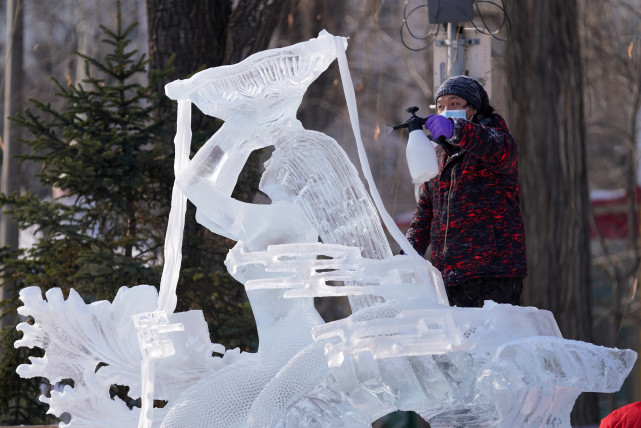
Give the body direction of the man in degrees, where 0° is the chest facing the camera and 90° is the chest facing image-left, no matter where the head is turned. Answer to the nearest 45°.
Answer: approximately 45°

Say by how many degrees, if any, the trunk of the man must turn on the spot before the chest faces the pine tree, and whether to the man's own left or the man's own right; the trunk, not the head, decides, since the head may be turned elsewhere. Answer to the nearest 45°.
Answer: approximately 90° to the man's own right

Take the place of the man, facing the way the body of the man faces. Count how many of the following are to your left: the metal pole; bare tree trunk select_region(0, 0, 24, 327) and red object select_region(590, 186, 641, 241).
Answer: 0

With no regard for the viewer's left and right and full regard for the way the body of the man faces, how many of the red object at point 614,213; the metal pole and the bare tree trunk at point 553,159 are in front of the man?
0

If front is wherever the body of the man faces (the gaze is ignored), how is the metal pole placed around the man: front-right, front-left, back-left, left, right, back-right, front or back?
back-right

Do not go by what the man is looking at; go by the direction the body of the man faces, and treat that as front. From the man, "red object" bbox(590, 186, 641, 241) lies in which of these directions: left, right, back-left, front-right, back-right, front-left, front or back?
back-right

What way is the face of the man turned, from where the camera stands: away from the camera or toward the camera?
toward the camera

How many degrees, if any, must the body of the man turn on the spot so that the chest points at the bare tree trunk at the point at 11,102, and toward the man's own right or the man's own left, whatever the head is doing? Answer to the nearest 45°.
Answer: approximately 90° to the man's own right
